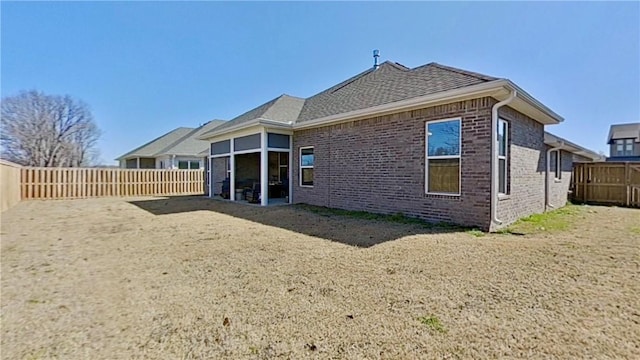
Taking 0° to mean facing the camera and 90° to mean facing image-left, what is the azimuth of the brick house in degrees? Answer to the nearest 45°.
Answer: approximately 225°

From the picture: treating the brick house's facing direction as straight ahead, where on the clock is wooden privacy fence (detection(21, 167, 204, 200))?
The wooden privacy fence is roughly at 8 o'clock from the brick house.

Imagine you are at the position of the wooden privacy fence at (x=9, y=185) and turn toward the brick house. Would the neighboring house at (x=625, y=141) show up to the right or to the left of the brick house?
left

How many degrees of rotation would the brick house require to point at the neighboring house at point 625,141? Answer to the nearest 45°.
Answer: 0° — it already faces it

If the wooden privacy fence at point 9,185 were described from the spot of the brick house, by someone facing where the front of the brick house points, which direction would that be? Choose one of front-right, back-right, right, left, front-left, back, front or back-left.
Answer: back-left

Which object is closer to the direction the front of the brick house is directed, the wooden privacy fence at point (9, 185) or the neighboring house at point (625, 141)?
the neighboring house

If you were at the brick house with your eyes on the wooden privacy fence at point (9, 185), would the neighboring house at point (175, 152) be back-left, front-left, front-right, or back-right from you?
front-right

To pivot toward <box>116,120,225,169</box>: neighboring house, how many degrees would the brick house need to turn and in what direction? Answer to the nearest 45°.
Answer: approximately 90° to its left

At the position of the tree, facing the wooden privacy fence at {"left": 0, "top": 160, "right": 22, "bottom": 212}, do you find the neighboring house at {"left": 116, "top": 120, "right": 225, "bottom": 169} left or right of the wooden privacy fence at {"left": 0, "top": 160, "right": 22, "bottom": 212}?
left

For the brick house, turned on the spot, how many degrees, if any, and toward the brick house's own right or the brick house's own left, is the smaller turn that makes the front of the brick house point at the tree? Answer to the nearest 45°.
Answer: approximately 135° to the brick house's own left
